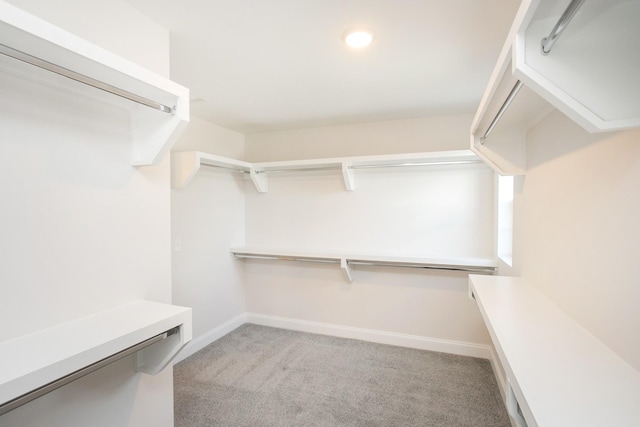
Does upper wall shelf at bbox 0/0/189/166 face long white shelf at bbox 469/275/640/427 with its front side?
yes

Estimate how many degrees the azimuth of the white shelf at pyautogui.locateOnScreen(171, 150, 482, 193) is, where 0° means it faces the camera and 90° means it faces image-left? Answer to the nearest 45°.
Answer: approximately 0°

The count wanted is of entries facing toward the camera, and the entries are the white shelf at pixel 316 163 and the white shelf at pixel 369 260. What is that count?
2

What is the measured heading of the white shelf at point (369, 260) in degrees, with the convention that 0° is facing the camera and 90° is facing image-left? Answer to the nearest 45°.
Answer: approximately 0°

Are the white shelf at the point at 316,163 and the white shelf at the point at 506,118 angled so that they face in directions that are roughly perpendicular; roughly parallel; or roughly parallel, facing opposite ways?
roughly perpendicular

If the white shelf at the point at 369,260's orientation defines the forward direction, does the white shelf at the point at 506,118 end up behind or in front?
in front

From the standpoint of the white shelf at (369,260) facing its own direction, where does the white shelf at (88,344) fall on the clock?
the white shelf at (88,344) is roughly at 1 o'clock from the white shelf at (369,260).

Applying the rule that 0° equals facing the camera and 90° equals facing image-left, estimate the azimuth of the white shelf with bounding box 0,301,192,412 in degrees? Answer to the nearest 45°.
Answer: approximately 315°

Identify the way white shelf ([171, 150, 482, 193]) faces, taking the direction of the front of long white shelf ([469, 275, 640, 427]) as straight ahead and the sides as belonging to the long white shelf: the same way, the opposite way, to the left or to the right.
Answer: to the left

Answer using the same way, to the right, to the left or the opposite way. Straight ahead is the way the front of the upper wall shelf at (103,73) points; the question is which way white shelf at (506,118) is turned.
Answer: the opposite way

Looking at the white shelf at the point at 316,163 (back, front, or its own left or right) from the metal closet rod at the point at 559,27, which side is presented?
front

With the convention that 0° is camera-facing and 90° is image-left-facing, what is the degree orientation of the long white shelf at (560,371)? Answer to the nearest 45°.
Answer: approximately 45°
